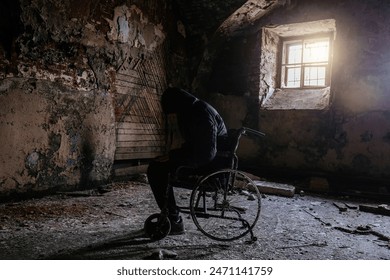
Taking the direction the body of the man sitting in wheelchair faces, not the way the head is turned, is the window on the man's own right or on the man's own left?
on the man's own right

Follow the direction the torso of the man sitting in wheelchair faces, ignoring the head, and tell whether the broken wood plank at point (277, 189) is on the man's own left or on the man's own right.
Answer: on the man's own right

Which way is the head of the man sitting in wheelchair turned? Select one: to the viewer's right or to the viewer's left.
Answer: to the viewer's left

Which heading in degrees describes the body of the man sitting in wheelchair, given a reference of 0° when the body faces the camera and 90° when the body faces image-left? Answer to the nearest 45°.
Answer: approximately 90°
